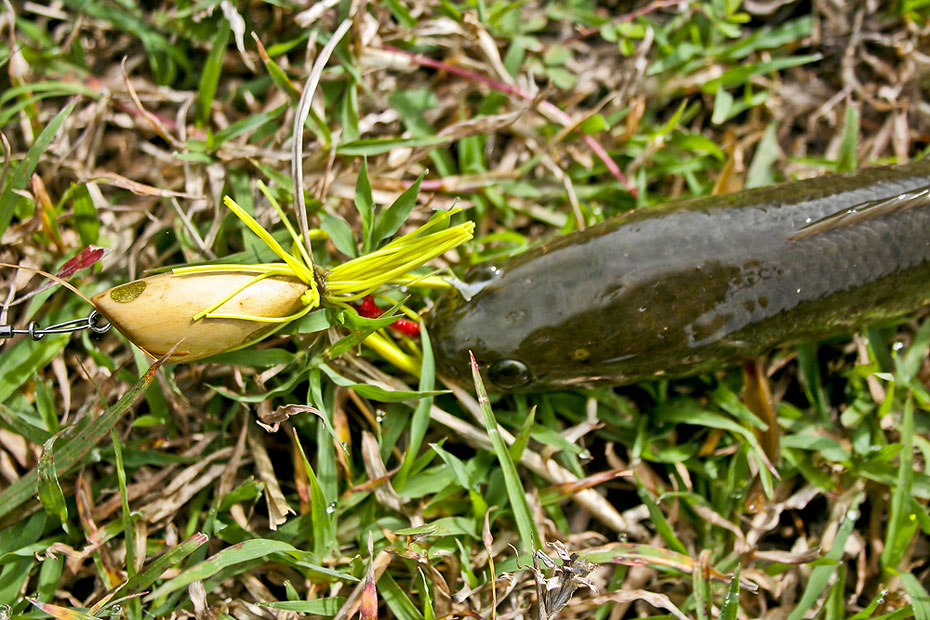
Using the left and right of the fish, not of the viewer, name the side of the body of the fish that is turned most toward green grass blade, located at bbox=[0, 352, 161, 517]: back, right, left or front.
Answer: front

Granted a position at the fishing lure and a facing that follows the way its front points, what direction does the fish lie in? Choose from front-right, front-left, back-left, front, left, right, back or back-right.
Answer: back

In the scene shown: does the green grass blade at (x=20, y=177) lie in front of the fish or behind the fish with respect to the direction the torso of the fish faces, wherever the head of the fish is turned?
in front

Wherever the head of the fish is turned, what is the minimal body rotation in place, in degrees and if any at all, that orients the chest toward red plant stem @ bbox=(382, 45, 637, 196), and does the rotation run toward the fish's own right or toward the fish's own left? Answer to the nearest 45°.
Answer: approximately 45° to the fish's own right

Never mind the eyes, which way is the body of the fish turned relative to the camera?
to the viewer's left

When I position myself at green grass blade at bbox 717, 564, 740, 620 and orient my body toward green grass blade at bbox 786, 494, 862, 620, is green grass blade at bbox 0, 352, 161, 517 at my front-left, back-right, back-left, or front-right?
back-left

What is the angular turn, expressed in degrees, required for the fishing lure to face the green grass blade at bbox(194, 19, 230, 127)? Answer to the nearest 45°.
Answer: approximately 90° to its right

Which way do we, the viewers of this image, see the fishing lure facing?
facing to the left of the viewer

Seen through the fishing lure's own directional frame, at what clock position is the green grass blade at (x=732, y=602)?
The green grass blade is roughly at 7 o'clock from the fishing lure.

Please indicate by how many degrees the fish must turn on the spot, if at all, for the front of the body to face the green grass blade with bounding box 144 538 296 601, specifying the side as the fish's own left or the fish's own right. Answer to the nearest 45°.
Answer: approximately 45° to the fish's own left
